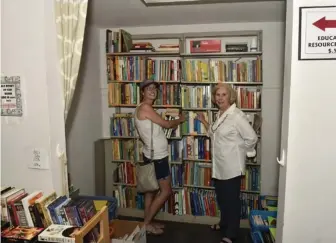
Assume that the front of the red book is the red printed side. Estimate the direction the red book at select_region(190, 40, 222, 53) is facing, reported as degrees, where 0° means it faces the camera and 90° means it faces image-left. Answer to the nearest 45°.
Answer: approximately 0°

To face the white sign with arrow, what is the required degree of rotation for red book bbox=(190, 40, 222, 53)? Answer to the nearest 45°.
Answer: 0° — it already faces it

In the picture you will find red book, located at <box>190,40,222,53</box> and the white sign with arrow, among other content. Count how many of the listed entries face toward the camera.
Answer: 2

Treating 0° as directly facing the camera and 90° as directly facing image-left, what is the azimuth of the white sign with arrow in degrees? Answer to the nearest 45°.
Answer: approximately 0°

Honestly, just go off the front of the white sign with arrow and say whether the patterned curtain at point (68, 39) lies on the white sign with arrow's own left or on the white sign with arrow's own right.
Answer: on the white sign with arrow's own right

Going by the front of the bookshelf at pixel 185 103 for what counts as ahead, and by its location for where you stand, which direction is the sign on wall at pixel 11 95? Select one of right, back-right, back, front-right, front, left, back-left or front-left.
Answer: front-right

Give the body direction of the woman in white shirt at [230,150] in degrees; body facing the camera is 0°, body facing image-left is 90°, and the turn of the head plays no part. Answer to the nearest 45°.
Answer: approximately 45°
